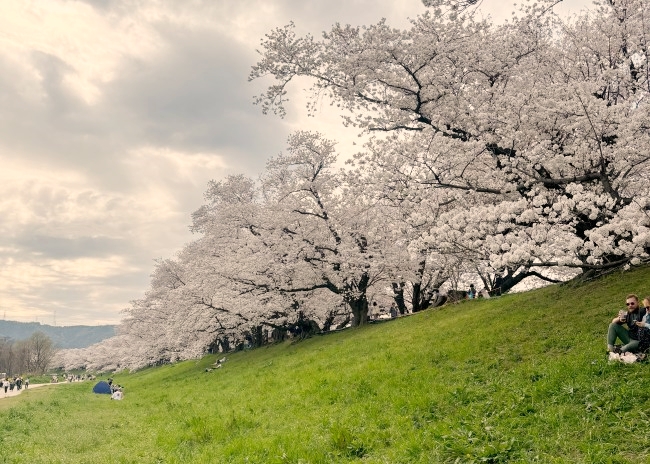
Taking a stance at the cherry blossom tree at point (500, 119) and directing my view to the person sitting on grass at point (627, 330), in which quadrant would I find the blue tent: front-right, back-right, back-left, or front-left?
back-right

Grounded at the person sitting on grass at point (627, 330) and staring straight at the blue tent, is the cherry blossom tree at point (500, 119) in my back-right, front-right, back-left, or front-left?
front-right

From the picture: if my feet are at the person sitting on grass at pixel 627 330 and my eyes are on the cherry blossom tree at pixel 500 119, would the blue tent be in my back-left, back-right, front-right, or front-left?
front-left

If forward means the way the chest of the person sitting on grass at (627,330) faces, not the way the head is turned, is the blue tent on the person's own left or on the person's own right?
on the person's own right

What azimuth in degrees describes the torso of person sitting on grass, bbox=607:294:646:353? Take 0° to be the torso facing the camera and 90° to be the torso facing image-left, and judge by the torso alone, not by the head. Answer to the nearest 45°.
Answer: approximately 45°
